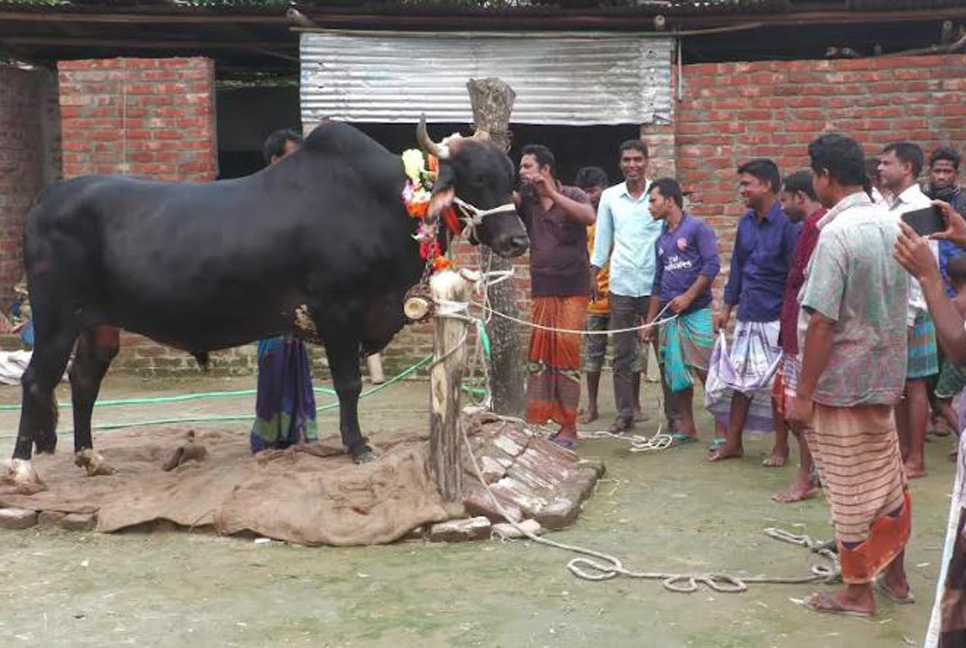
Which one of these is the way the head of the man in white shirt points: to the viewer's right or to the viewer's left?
to the viewer's left

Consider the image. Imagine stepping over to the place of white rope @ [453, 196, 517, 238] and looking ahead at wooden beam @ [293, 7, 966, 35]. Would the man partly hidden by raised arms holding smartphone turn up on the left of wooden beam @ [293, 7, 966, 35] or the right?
right

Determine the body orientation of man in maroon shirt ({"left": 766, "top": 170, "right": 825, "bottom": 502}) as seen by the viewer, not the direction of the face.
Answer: to the viewer's left

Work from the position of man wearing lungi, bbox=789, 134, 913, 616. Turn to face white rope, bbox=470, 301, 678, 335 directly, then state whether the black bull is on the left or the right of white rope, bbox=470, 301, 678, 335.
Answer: left

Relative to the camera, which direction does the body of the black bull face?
to the viewer's right

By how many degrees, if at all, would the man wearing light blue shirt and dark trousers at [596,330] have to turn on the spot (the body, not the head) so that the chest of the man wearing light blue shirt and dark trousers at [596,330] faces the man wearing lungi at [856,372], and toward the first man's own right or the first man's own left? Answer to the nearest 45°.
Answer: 0° — they already face them

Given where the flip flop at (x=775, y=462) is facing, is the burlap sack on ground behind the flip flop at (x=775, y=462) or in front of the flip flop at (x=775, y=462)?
in front
